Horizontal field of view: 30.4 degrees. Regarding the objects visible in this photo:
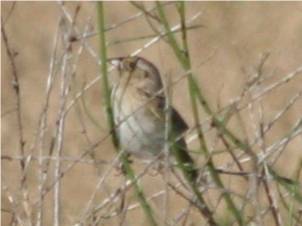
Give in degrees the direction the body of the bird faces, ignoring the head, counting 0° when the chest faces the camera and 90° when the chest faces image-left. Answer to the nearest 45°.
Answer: approximately 45°
